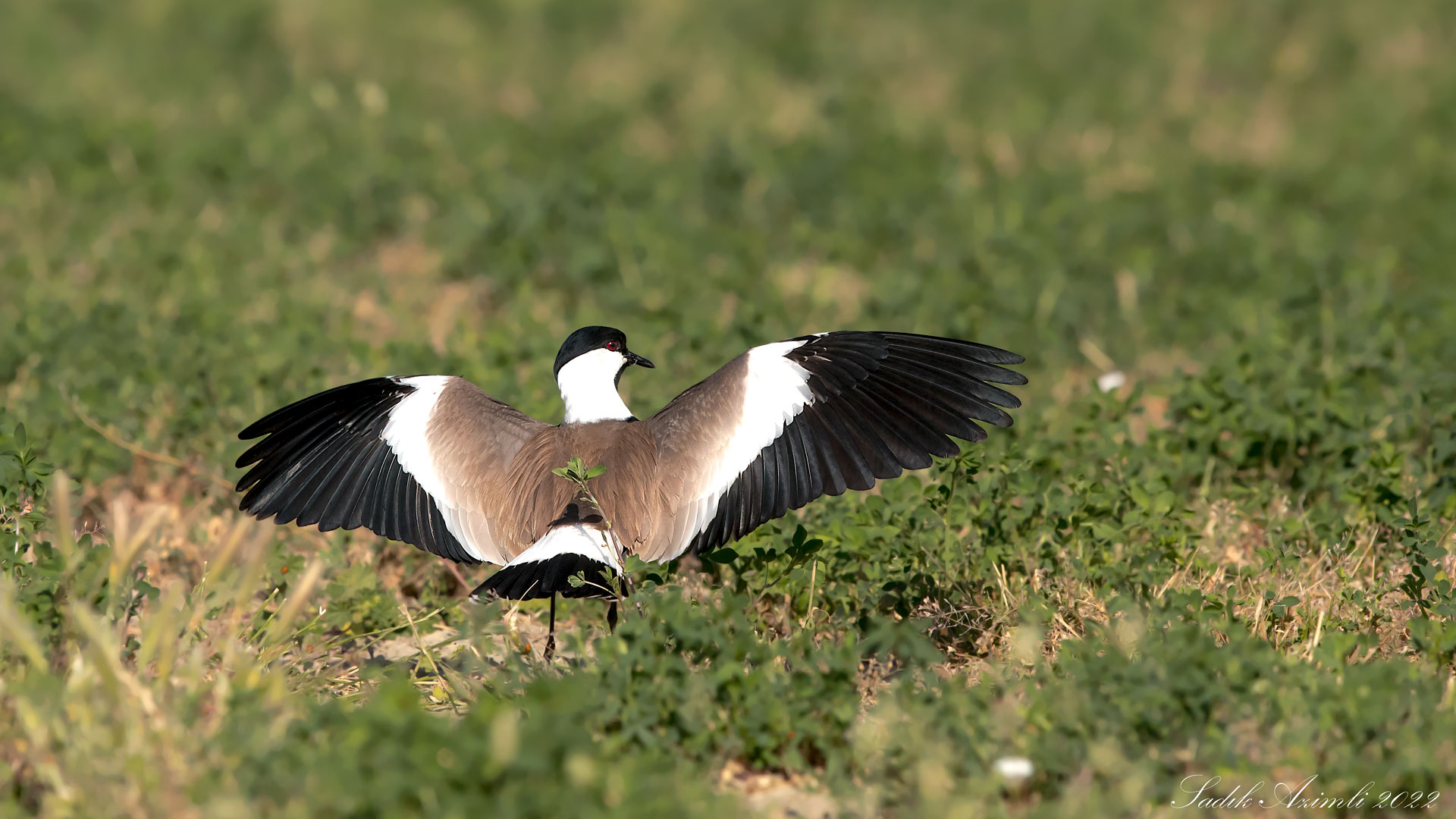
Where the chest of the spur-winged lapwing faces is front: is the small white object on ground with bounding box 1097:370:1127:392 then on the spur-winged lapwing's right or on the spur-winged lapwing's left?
on the spur-winged lapwing's right

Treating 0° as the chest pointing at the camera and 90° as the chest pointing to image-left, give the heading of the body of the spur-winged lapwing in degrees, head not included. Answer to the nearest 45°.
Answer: approximately 180°

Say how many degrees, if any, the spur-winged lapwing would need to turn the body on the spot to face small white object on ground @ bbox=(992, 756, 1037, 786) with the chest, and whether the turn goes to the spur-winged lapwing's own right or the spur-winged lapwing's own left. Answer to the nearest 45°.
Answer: approximately 135° to the spur-winged lapwing's own right
